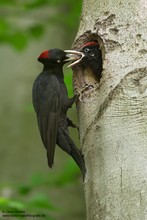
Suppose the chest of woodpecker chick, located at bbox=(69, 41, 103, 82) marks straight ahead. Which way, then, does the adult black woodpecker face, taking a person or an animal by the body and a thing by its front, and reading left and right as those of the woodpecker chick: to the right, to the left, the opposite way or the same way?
the opposite way

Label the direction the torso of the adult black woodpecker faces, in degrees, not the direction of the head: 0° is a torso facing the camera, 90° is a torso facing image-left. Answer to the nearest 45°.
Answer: approximately 270°

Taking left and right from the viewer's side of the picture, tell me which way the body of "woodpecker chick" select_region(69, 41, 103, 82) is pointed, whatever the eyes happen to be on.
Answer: facing to the left of the viewer

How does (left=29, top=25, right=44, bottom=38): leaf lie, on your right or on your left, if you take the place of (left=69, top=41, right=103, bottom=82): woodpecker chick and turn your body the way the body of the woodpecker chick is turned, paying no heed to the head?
on your right

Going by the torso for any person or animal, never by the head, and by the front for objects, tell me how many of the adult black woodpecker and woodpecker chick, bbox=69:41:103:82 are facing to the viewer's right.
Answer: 1
